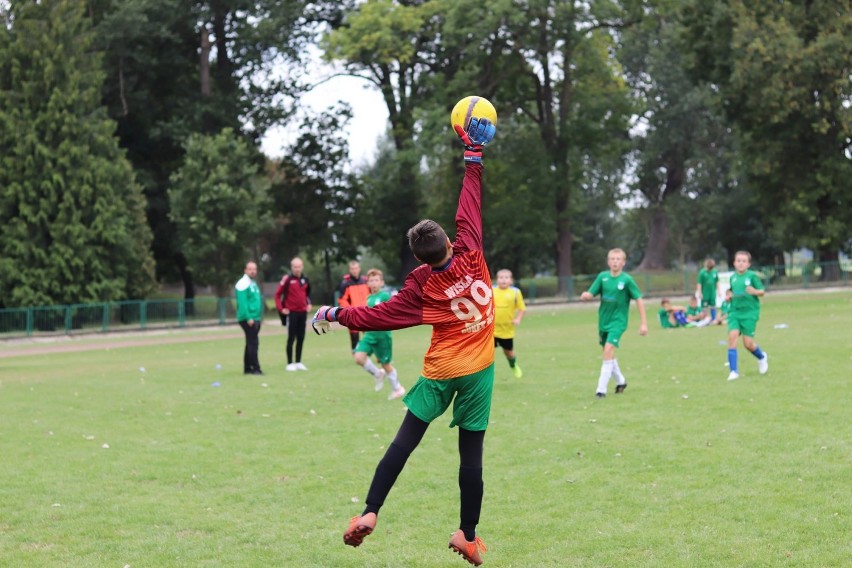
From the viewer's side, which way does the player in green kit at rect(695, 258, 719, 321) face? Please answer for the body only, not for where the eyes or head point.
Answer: toward the camera

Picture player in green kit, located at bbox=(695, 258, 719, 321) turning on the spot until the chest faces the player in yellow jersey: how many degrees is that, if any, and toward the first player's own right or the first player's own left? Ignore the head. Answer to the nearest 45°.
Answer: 0° — they already face them

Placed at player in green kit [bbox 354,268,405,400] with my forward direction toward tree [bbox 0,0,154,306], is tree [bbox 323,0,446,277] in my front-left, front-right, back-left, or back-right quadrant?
front-right

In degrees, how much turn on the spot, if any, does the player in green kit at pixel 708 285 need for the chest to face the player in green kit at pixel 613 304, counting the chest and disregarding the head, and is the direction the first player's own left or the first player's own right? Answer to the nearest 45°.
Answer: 0° — they already face them

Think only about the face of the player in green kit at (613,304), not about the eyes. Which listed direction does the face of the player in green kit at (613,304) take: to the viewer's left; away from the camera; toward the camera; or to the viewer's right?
toward the camera

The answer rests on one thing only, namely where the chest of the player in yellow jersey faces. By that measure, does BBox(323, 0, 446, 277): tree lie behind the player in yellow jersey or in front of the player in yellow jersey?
behind

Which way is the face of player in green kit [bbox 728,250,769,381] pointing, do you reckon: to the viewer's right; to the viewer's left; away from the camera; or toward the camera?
toward the camera

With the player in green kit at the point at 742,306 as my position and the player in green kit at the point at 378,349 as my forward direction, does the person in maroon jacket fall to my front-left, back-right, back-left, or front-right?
front-right

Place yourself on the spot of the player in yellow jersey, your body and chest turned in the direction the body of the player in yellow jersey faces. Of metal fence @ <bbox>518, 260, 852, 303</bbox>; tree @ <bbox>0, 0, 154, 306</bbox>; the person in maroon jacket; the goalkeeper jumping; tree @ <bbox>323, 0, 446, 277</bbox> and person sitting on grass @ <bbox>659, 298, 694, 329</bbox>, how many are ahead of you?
1

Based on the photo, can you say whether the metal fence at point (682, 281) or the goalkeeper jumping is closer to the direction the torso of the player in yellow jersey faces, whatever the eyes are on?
the goalkeeper jumping

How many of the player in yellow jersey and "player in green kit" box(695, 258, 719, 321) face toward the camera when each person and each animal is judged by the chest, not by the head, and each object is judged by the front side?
2

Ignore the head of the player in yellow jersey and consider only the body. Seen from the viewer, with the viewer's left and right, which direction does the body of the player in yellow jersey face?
facing the viewer

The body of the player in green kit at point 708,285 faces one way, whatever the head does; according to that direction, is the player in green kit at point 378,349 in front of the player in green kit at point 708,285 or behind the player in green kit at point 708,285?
in front

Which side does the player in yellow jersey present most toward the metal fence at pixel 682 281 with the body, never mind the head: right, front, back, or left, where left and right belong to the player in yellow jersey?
back

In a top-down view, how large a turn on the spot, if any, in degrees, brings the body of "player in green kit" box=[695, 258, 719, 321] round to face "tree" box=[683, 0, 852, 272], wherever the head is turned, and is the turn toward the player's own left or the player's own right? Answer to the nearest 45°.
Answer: approximately 180°

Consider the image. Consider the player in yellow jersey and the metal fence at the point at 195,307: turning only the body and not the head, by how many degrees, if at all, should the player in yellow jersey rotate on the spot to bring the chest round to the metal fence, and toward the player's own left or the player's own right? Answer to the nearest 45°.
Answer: approximately 135° to the player's own right
